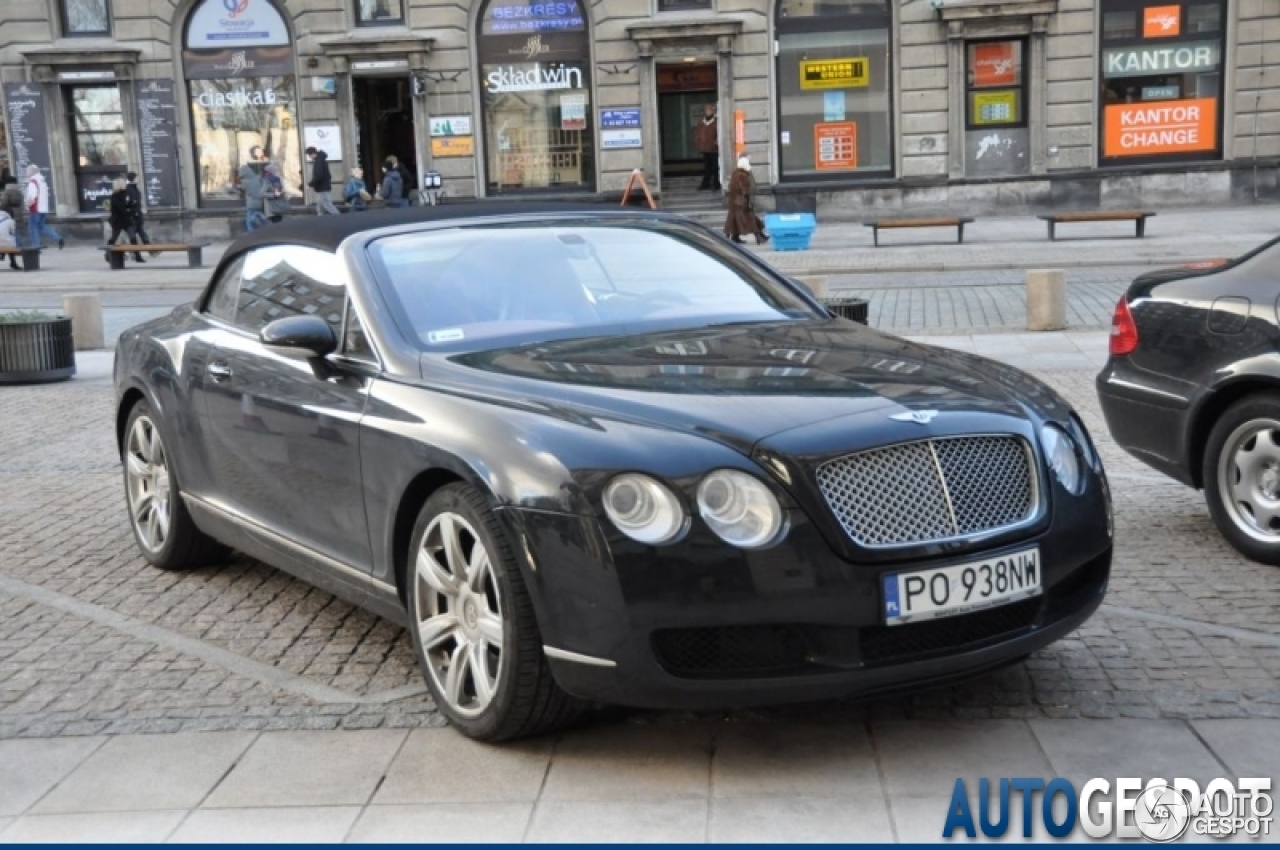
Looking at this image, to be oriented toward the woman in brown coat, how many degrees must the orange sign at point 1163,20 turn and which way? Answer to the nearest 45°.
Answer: approximately 45° to its right

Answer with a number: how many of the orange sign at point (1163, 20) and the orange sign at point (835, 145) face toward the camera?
2

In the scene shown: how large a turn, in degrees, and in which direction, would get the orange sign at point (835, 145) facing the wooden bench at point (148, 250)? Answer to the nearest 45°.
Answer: approximately 45° to its right

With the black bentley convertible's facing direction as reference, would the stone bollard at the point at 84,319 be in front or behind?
behind

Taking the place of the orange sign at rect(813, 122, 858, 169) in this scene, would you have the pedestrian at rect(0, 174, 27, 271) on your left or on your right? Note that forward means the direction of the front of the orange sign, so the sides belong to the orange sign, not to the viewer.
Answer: on your right

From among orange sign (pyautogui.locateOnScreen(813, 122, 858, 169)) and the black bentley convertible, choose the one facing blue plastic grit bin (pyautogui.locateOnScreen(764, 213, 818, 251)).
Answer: the orange sign

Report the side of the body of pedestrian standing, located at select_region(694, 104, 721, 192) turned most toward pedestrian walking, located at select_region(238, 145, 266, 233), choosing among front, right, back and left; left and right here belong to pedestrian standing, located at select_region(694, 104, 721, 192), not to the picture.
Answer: right

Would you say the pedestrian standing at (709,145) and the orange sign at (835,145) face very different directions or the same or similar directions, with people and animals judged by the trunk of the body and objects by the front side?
same or similar directions

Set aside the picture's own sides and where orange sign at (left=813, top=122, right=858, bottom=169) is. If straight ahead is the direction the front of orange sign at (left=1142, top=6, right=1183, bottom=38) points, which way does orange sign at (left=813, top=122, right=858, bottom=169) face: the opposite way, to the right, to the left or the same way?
the same way

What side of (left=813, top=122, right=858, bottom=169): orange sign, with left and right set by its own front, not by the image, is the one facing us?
front

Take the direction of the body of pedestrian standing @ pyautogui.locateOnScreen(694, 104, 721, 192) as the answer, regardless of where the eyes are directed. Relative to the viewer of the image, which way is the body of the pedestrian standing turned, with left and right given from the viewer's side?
facing the viewer

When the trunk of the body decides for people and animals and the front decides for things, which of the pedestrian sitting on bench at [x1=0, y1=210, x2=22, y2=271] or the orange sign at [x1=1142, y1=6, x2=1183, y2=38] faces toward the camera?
the orange sign

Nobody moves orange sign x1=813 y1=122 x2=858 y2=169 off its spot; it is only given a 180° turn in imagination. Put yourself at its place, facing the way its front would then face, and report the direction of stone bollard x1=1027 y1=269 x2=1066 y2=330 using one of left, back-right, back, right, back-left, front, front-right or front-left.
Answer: back
